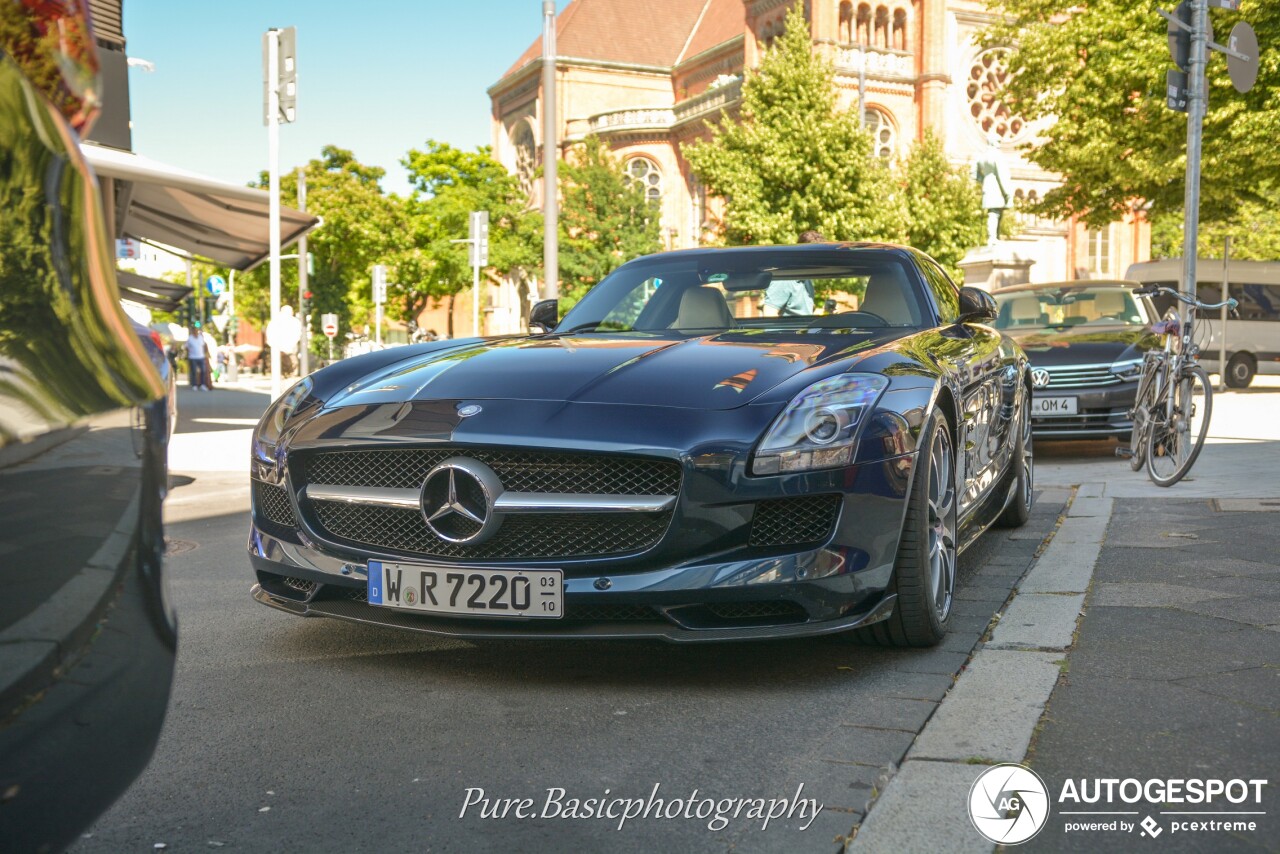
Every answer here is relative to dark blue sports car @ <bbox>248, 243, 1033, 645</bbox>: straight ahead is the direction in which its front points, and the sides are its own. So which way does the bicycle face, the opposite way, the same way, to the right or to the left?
the same way

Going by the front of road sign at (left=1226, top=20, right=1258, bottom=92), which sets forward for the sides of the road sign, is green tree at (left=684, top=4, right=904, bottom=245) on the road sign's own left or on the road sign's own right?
on the road sign's own left

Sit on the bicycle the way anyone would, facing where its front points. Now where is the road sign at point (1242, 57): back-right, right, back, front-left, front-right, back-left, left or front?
back

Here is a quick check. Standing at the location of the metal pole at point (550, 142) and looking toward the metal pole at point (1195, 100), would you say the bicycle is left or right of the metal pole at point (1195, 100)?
right

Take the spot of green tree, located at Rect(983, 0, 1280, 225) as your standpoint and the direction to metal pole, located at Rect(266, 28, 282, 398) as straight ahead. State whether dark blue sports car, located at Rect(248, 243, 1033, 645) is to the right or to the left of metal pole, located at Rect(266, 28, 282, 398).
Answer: left

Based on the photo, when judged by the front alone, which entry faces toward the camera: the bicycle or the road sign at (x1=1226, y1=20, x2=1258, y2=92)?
the bicycle

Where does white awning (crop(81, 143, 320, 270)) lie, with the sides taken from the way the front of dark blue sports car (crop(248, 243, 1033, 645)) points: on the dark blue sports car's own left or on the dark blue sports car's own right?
on the dark blue sports car's own right

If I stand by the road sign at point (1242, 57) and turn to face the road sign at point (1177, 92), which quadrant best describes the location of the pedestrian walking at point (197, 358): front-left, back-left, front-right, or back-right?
front-right

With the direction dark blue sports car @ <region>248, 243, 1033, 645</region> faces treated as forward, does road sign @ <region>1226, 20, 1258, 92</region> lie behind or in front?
behind
